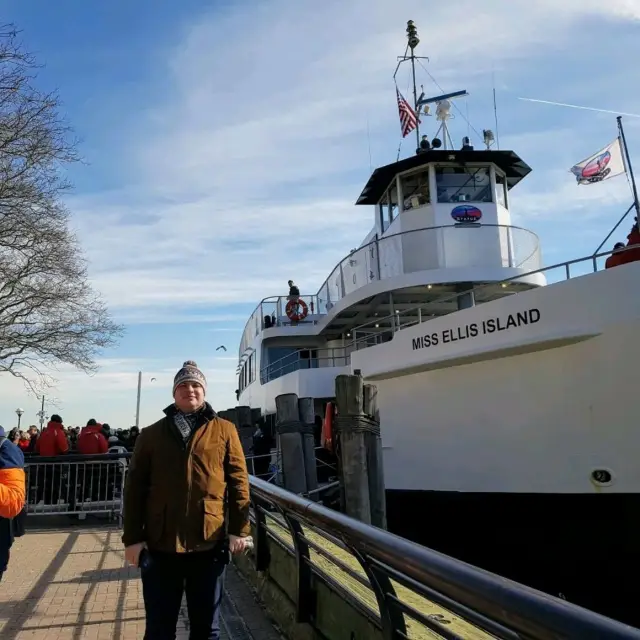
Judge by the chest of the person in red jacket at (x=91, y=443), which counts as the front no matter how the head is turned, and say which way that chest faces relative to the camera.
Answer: away from the camera

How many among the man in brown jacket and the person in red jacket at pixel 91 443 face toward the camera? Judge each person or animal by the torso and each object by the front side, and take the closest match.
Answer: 1

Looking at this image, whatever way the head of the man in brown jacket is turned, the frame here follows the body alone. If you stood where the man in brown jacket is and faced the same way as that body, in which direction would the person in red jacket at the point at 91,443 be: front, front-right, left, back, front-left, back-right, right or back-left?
back

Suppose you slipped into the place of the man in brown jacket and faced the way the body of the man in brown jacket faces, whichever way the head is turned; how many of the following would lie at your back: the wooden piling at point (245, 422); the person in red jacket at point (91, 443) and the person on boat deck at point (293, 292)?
3

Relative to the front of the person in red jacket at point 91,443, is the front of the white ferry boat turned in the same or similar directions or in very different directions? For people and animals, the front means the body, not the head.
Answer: very different directions

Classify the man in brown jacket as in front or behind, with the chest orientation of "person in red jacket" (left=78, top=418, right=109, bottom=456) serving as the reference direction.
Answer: behind

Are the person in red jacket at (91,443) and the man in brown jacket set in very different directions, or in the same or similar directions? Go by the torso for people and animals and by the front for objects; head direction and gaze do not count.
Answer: very different directions

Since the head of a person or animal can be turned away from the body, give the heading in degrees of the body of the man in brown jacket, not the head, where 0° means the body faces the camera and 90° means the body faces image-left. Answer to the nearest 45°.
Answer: approximately 0°

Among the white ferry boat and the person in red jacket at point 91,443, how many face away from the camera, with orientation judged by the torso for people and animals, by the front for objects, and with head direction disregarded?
1
